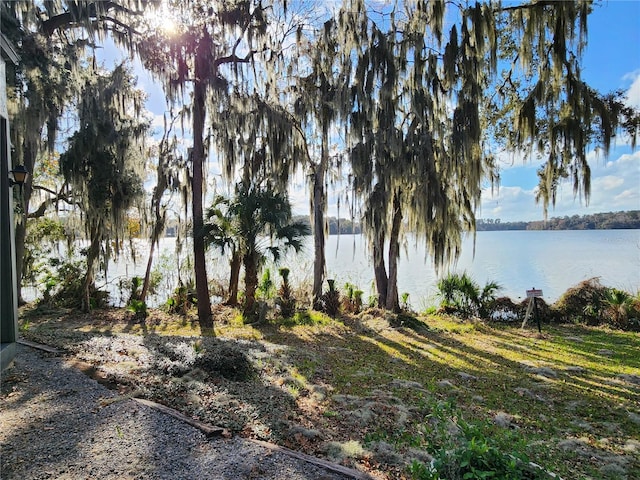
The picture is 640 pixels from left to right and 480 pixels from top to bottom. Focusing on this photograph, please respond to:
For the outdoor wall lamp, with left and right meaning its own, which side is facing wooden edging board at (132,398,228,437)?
right

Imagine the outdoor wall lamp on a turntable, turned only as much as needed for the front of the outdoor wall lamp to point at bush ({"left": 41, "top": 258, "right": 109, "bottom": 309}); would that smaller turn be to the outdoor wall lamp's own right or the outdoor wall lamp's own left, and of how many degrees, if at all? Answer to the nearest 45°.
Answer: approximately 90° to the outdoor wall lamp's own left

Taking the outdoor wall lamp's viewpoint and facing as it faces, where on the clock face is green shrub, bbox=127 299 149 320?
The green shrub is roughly at 10 o'clock from the outdoor wall lamp.

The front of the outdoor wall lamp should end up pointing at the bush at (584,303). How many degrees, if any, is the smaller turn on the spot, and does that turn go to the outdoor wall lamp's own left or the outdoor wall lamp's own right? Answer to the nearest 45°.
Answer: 0° — it already faces it

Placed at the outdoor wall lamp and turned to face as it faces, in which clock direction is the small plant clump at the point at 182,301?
The small plant clump is roughly at 10 o'clock from the outdoor wall lamp.

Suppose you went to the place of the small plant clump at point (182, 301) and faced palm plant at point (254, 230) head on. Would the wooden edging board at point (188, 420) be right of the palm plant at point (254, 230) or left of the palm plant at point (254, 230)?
right

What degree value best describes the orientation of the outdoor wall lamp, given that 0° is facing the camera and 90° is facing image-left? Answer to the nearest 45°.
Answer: approximately 270°

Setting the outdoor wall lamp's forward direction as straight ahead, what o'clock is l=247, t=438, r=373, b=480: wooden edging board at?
The wooden edging board is roughly at 2 o'clock from the outdoor wall lamp.

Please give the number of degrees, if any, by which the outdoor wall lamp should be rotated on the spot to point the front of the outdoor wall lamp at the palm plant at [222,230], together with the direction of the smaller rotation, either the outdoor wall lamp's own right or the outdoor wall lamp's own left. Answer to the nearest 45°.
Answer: approximately 45° to the outdoor wall lamp's own left
